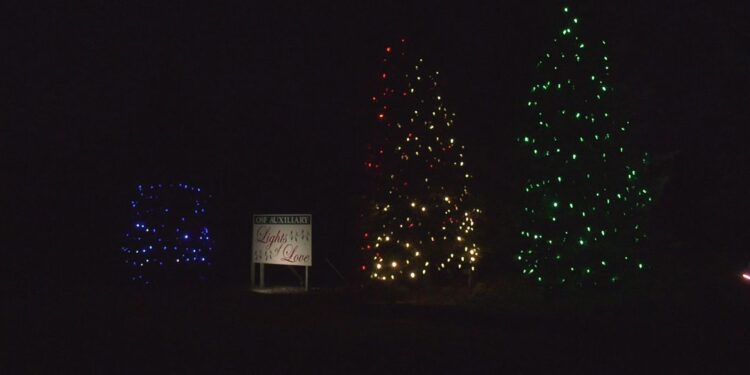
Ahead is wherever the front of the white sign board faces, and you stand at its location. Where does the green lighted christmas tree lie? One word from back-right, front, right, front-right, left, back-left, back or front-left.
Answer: front-left

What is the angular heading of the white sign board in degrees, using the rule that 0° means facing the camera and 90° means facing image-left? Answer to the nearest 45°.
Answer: approximately 0°

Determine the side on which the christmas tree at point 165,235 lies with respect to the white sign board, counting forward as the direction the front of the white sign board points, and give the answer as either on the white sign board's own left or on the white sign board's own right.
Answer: on the white sign board's own right
